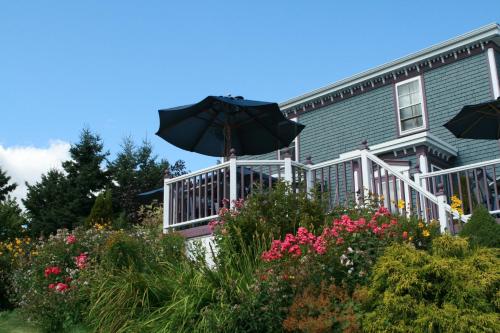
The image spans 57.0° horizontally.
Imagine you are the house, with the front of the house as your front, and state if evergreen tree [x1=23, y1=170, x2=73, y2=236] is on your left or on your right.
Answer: on your right

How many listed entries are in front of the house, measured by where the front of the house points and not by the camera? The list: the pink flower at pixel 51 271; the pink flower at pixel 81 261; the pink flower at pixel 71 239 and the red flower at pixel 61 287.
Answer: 4

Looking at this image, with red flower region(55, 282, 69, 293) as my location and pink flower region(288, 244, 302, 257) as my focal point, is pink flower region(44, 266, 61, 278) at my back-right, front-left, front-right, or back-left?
back-left

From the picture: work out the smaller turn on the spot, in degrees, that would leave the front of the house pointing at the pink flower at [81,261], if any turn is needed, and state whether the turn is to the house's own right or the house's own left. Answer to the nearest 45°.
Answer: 0° — it already faces it

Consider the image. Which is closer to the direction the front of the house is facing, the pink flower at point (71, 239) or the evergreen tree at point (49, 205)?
the pink flower

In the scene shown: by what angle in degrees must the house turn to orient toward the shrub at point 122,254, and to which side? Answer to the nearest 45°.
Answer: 0° — it already faces it

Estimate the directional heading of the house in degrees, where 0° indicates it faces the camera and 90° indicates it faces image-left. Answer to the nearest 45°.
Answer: approximately 45°

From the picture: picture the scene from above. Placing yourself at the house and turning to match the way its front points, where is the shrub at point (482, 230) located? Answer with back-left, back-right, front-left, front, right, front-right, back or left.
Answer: front-left

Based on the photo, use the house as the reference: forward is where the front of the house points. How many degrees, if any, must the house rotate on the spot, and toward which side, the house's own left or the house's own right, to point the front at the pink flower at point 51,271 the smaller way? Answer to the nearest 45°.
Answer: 0° — it already faces it

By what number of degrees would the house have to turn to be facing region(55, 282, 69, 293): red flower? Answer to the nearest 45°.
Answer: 0° — it already faces it

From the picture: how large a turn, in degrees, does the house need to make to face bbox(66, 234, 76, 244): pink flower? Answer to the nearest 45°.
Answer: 0° — it already faces it

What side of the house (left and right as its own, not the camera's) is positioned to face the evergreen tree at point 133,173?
right

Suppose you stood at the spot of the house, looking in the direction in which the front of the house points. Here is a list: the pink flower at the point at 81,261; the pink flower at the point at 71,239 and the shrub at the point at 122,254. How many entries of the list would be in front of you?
3

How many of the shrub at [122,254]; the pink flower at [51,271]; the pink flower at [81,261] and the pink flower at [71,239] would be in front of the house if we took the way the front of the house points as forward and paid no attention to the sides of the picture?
4

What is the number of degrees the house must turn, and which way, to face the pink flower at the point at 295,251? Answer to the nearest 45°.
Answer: approximately 45° to its left

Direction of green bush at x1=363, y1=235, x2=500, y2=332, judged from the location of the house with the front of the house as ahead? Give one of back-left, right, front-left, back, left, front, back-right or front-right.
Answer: front-left

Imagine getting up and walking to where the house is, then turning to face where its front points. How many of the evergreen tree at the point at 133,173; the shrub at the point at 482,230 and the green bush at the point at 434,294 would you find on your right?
1
